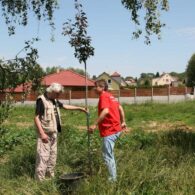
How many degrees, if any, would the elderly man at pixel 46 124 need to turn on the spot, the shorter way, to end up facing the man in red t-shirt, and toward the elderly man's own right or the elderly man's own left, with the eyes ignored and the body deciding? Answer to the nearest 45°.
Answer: approximately 45° to the elderly man's own left

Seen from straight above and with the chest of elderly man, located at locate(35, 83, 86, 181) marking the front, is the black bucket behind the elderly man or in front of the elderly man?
in front

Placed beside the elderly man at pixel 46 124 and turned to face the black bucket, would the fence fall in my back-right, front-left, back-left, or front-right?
back-left

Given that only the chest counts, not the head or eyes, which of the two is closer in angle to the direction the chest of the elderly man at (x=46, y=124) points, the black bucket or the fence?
the black bucket

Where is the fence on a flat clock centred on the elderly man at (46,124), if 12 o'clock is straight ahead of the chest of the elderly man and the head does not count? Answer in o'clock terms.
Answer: The fence is roughly at 8 o'clock from the elderly man.

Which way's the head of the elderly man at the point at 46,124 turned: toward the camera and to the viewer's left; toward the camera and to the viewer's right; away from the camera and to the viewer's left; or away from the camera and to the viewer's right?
toward the camera and to the viewer's right

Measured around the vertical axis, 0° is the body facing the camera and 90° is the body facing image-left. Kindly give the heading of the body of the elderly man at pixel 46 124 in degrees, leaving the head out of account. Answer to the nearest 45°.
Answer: approximately 315°
